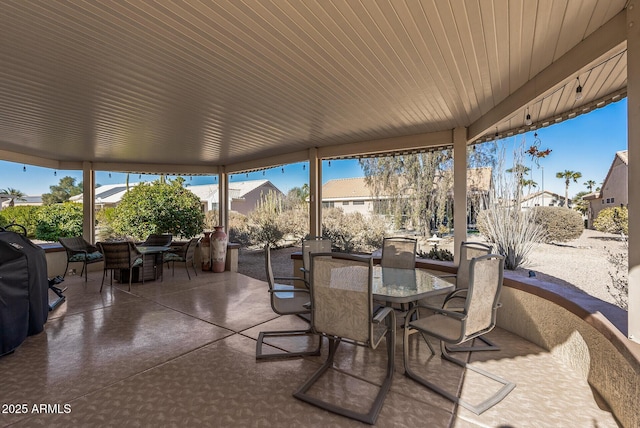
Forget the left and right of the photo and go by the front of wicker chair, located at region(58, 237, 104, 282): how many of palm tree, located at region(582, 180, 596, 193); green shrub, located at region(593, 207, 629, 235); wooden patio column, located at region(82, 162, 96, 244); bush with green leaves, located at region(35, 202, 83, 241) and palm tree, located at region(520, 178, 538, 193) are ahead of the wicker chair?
3

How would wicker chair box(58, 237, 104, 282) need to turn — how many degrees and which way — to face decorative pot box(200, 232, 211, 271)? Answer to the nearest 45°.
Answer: approximately 45° to its left

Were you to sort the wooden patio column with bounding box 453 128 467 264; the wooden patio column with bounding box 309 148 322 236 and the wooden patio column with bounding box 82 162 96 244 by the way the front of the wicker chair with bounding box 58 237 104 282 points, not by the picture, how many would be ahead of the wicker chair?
2

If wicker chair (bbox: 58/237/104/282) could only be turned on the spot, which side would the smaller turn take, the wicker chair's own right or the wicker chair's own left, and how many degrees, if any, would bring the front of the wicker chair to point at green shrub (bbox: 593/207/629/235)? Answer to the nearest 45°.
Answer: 0° — it already faces it

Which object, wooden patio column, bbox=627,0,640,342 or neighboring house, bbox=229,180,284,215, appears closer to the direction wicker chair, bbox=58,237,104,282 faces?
the wooden patio column

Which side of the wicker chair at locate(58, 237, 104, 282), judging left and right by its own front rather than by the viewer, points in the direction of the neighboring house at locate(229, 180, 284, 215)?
left

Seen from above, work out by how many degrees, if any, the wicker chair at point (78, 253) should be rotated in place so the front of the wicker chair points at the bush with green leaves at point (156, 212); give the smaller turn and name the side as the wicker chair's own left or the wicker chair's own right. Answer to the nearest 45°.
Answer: approximately 90° to the wicker chair's own left

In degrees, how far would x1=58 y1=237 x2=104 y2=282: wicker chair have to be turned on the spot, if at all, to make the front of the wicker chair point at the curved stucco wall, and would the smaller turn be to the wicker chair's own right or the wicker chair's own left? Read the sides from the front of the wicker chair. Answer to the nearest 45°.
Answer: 0° — it already faces it

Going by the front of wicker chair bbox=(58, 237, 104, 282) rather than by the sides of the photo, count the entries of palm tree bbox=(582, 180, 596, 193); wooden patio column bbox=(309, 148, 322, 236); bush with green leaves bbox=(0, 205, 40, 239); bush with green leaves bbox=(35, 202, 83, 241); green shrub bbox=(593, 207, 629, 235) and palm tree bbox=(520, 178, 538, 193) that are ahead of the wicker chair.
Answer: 4
